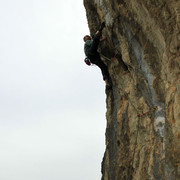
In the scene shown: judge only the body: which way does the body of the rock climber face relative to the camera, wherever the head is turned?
to the viewer's right
